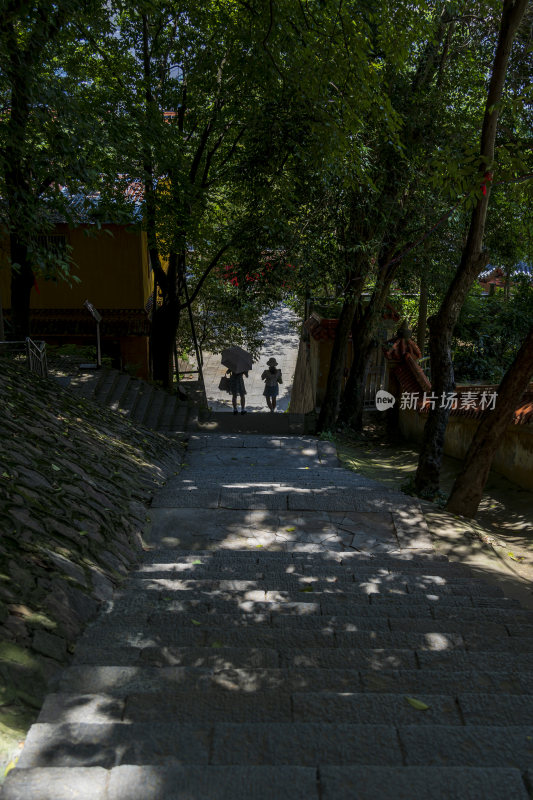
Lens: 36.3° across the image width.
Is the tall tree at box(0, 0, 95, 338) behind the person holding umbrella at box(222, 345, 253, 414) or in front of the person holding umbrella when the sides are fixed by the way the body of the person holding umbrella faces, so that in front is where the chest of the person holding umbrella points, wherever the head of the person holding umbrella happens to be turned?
behind
